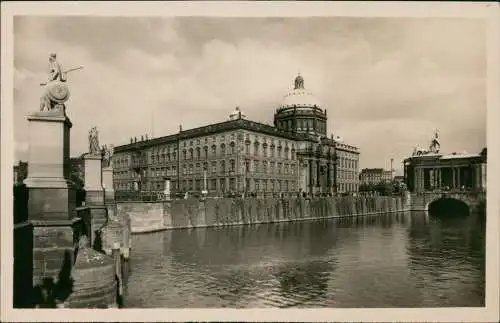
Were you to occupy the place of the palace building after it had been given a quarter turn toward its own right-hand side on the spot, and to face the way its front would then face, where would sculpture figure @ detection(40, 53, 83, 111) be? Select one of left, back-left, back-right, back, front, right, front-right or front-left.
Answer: front-left
